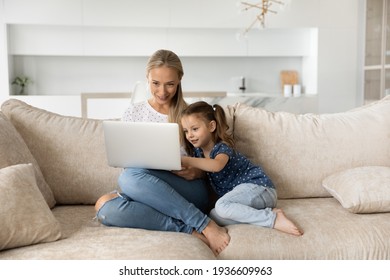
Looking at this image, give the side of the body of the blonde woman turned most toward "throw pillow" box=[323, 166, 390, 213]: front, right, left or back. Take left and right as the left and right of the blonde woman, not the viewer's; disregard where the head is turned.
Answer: left

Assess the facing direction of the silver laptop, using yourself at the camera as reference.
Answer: facing away from the viewer

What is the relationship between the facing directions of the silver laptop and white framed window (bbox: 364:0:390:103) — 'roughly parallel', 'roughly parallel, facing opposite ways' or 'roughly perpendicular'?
roughly parallel, facing opposite ways

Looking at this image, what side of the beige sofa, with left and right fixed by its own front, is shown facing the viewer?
front

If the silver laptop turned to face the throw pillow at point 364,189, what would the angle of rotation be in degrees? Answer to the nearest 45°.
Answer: approximately 90° to its right

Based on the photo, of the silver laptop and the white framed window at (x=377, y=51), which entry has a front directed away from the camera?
the silver laptop

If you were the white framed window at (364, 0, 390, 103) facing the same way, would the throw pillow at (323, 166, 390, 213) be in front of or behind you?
in front

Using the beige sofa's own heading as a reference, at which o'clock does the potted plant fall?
The potted plant is roughly at 5 o'clock from the beige sofa.

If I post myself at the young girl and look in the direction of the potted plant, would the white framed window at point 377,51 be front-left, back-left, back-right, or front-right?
front-right

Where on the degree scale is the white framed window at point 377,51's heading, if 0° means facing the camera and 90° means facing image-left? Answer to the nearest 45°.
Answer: approximately 45°

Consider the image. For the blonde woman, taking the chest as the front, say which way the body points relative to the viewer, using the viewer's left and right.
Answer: facing the viewer

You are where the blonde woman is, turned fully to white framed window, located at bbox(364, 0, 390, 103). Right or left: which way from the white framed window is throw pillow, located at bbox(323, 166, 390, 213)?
right

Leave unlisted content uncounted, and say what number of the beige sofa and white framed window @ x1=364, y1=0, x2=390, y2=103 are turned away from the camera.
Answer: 0

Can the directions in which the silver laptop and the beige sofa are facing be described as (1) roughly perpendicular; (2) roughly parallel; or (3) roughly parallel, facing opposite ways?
roughly parallel, facing opposite ways

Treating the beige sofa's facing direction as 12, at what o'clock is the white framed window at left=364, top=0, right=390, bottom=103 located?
The white framed window is roughly at 7 o'clock from the beige sofa.

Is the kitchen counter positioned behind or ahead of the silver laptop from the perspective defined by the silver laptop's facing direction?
ahead
